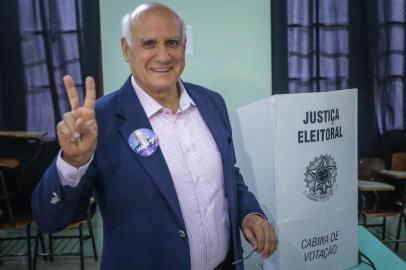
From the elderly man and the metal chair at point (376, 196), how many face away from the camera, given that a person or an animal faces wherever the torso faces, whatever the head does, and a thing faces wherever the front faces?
0

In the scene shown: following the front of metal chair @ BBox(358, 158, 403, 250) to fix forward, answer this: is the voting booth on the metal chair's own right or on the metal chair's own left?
on the metal chair's own right

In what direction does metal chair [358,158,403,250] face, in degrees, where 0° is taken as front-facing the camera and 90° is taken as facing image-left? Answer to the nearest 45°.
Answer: approximately 315°

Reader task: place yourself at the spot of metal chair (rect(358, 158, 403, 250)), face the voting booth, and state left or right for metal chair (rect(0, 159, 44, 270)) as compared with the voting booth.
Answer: right

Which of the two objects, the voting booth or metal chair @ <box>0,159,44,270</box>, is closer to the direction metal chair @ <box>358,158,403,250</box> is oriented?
the voting booth

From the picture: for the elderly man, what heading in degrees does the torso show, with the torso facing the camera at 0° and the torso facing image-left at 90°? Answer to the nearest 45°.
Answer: approximately 315°

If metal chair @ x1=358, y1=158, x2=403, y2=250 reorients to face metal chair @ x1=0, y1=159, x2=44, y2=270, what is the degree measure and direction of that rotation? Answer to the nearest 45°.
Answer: approximately 90° to its right
